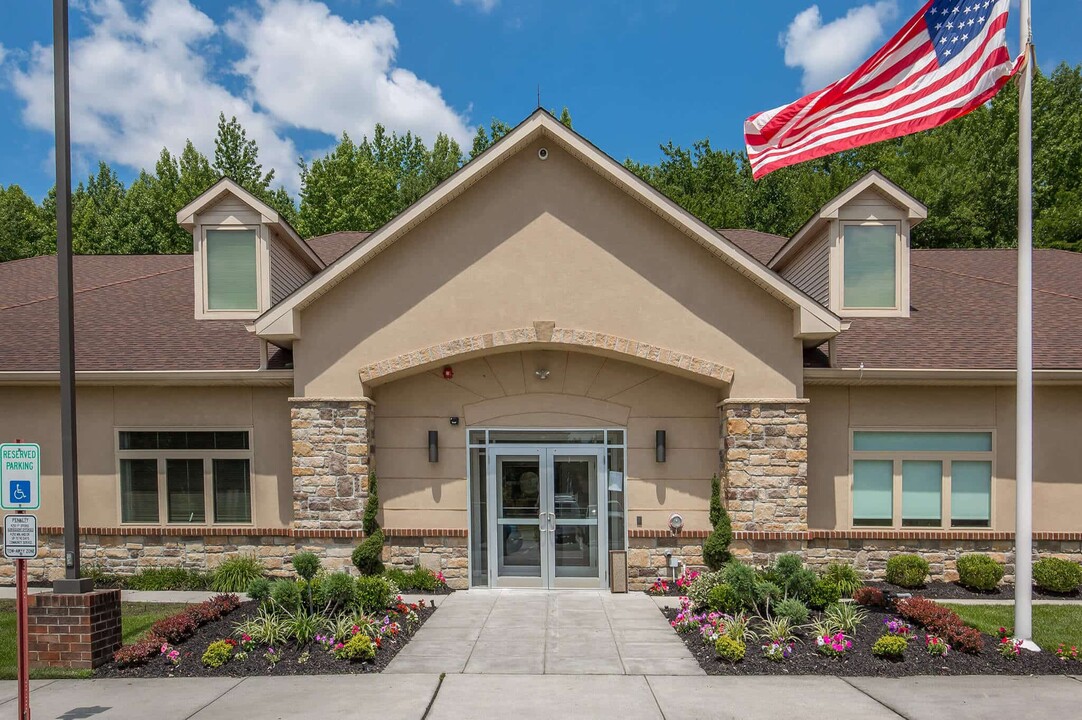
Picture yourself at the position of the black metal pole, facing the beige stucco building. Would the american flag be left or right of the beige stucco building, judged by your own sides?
right

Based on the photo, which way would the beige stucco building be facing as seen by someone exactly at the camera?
facing the viewer

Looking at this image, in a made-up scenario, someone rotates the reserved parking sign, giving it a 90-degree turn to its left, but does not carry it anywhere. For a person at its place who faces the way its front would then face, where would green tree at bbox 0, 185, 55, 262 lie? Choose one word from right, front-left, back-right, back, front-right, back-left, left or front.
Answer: left

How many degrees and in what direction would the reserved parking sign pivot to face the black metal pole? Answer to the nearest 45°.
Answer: approximately 180°

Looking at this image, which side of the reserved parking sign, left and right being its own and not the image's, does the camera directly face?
front

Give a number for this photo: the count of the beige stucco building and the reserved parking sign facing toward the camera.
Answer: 2
